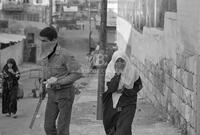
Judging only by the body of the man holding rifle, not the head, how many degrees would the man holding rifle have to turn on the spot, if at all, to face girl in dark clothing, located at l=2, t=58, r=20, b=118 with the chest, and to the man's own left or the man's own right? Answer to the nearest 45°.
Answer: approximately 135° to the man's own right

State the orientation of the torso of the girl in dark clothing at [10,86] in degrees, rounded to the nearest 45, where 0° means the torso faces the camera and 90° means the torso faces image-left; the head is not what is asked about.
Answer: approximately 0°

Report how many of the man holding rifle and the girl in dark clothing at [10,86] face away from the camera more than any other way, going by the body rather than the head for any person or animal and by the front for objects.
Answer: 0

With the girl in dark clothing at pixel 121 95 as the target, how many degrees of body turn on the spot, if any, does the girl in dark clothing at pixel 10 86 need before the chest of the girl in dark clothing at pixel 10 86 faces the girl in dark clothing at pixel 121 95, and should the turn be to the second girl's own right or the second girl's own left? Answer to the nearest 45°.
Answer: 0° — they already face them
